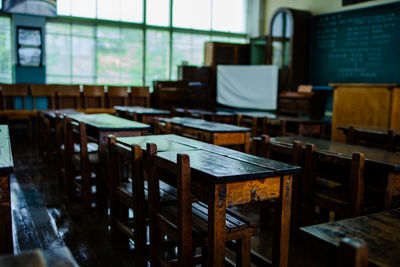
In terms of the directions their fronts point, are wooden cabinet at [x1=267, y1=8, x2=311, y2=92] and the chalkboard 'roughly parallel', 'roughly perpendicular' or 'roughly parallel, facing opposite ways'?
roughly parallel

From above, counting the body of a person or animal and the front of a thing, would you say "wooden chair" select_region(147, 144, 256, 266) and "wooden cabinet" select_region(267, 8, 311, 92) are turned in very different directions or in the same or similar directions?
very different directions

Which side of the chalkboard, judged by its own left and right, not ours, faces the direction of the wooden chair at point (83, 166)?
front

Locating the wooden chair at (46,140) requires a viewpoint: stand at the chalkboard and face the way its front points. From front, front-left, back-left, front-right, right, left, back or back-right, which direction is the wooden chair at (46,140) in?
front

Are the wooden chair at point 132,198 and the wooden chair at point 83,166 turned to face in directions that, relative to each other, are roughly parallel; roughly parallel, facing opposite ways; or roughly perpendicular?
roughly parallel

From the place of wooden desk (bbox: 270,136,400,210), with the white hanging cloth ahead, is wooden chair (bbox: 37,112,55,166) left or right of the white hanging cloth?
left

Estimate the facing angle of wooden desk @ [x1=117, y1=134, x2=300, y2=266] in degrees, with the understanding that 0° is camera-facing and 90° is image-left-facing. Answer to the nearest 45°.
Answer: approximately 45°

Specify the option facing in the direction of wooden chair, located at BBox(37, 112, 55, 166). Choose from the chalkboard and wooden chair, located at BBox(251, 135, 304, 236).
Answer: the chalkboard

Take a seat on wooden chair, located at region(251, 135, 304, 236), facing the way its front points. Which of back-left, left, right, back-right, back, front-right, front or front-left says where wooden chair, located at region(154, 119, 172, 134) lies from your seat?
left

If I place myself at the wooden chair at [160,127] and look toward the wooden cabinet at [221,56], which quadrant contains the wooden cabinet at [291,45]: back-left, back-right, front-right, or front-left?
front-right

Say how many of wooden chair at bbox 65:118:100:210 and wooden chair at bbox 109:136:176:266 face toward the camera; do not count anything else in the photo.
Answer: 0

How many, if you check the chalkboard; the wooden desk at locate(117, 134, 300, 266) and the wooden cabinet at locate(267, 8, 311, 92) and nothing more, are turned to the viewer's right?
0

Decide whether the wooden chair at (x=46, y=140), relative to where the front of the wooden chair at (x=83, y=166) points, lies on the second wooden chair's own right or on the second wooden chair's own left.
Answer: on the second wooden chair's own left

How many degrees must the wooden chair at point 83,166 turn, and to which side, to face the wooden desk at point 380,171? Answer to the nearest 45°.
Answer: approximately 90° to its right

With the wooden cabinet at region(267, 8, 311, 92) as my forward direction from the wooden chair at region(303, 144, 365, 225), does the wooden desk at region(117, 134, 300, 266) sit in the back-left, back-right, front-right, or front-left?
back-left

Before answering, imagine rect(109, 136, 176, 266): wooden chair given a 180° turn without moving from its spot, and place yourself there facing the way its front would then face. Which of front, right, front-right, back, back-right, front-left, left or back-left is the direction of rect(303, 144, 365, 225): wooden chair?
back-left

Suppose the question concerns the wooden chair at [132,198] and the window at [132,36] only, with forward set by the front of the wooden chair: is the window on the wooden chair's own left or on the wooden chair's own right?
on the wooden chair's own left
